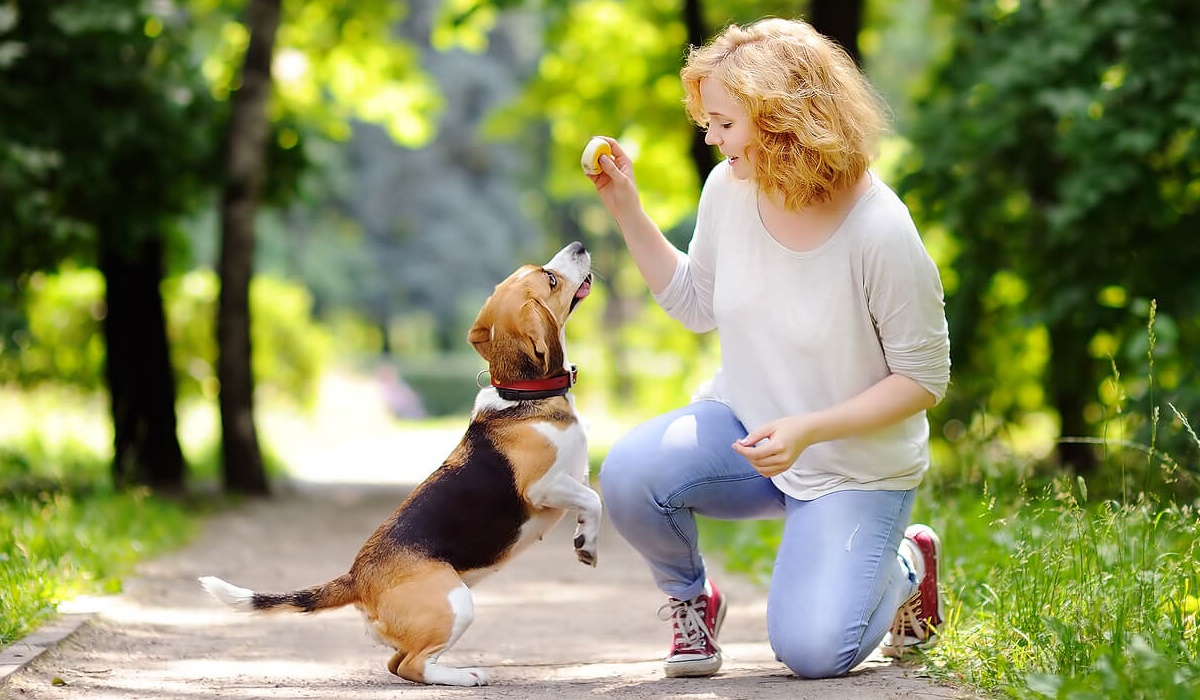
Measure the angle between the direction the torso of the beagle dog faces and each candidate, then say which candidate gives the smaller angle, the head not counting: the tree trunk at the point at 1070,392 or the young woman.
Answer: the young woman

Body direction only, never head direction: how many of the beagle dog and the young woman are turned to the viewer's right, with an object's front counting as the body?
1

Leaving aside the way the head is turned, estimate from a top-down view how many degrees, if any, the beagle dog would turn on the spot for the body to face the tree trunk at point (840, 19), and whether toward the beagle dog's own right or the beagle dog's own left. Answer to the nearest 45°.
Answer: approximately 45° to the beagle dog's own left

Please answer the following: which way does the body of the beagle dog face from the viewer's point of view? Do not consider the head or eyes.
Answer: to the viewer's right

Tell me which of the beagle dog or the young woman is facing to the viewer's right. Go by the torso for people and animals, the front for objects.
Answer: the beagle dog

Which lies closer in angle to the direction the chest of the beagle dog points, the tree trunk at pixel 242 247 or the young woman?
the young woman

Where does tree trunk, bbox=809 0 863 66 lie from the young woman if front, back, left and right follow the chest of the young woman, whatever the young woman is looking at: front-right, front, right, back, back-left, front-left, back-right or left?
back-right

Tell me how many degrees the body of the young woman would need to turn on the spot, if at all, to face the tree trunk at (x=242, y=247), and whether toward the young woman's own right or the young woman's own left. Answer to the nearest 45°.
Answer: approximately 90° to the young woman's own right

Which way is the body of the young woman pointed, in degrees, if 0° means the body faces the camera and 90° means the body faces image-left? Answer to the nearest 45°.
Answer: approximately 45°

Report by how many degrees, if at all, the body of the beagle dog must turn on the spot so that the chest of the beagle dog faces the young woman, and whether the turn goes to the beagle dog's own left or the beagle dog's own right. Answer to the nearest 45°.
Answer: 0° — it already faces them
